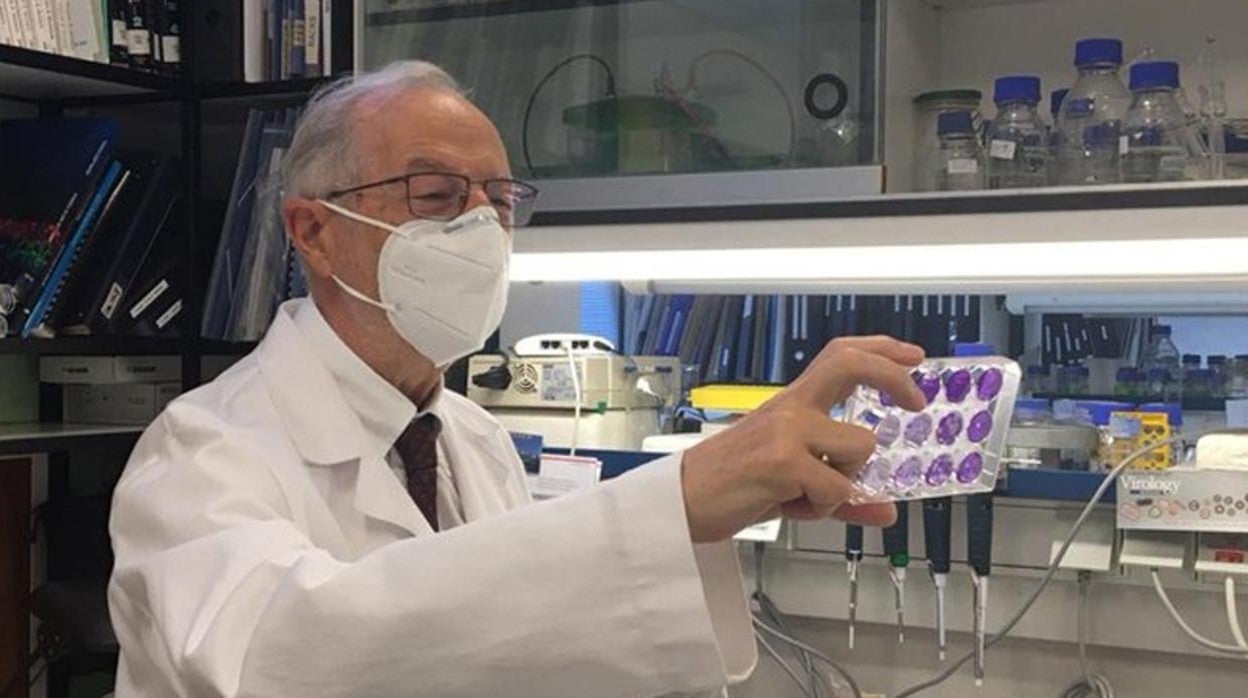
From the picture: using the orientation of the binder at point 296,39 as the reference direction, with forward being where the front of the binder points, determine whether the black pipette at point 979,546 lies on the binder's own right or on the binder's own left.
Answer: on the binder's own left

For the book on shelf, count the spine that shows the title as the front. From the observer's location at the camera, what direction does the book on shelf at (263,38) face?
facing the viewer

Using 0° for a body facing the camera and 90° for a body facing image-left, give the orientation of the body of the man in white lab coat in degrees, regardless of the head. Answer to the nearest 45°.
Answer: approximately 315°

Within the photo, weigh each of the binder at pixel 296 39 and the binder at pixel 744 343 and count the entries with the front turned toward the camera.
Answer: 2

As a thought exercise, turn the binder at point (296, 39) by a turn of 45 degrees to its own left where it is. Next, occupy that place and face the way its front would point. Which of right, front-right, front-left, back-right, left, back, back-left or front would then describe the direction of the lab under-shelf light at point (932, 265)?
front

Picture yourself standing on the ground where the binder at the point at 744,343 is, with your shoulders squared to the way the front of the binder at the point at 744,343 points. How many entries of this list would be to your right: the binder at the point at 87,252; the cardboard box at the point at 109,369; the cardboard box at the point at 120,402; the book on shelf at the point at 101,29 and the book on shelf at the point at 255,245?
5

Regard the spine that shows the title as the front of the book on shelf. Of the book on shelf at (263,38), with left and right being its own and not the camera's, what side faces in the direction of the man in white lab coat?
front

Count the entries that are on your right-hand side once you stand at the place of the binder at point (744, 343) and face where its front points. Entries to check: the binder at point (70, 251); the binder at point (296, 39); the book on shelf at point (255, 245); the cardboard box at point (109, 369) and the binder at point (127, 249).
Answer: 5

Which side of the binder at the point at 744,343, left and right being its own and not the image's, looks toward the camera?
front
